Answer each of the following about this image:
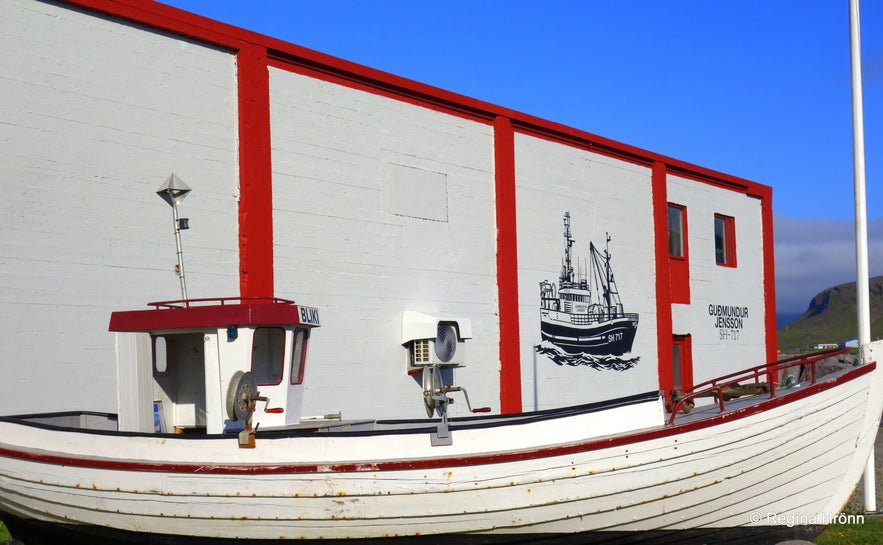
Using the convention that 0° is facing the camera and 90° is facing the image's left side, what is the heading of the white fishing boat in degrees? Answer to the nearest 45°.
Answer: approximately 270°

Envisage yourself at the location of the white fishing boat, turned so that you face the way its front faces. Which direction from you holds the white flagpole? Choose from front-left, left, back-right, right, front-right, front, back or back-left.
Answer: front-left

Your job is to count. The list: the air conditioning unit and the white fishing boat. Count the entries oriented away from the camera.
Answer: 0

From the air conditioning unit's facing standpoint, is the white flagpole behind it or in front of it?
in front

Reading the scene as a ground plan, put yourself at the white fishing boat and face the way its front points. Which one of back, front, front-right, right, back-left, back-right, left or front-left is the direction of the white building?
left

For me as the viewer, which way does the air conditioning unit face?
facing the viewer and to the right of the viewer
